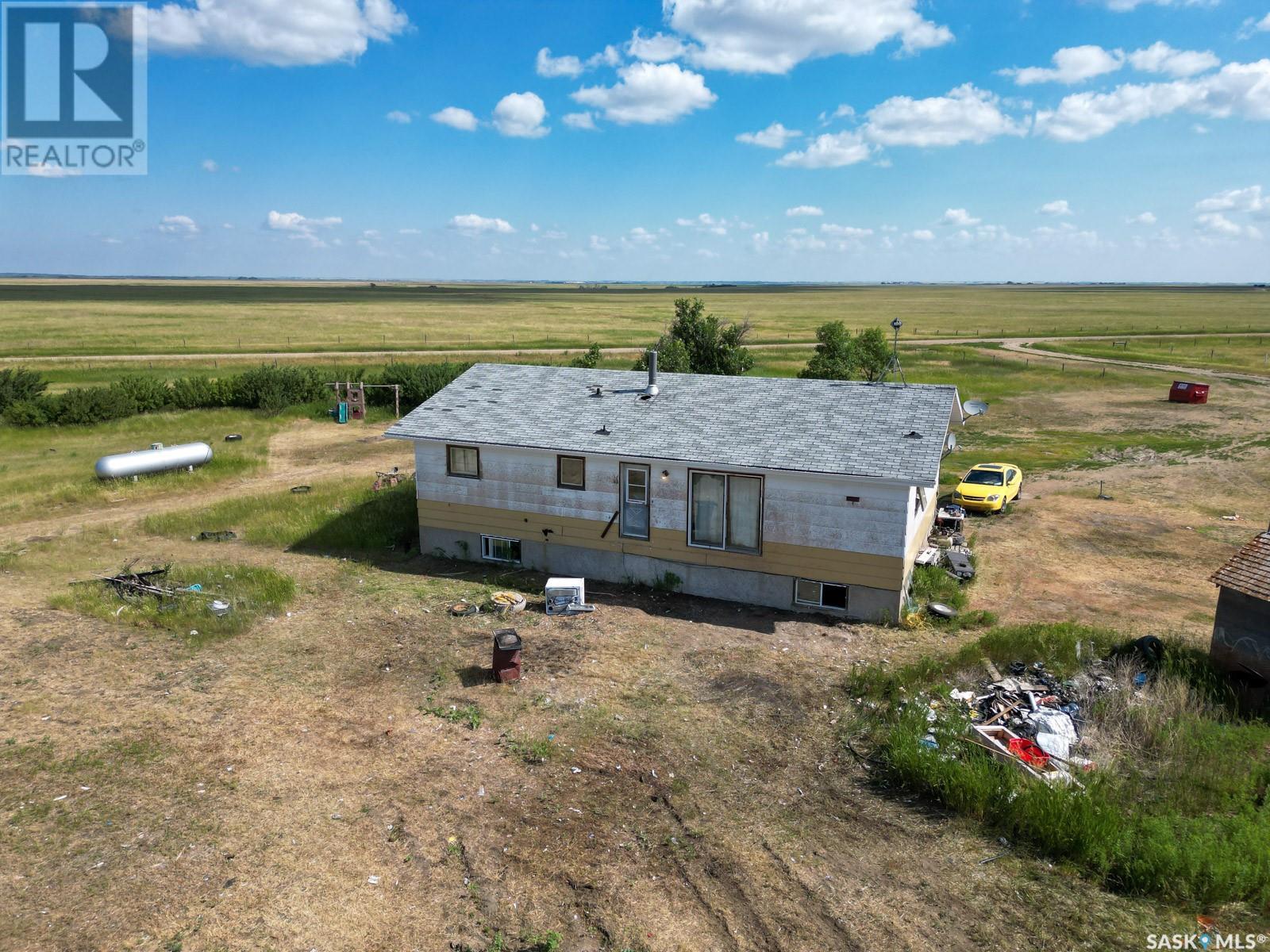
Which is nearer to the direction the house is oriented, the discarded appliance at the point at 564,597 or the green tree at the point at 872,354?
the discarded appliance

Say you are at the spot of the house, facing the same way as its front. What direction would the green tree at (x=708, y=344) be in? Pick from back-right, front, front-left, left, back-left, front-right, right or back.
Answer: back

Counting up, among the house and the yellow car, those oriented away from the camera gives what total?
0

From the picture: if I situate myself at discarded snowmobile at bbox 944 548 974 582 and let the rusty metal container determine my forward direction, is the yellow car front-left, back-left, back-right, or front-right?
back-right

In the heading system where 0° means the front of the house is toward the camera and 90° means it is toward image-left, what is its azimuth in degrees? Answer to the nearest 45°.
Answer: approximately 0°

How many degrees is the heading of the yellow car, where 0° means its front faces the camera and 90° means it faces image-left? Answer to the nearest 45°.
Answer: approximately 45°

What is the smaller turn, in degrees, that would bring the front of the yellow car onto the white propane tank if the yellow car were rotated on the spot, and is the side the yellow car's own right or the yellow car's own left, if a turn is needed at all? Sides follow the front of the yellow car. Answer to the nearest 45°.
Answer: approximately 45° to the yellow car's own right

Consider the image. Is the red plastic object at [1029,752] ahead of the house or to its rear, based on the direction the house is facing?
ahead

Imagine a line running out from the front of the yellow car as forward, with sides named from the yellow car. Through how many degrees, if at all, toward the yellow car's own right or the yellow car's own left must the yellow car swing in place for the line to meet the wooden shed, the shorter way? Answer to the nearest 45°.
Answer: approximately 45° to the yellow car's own left
